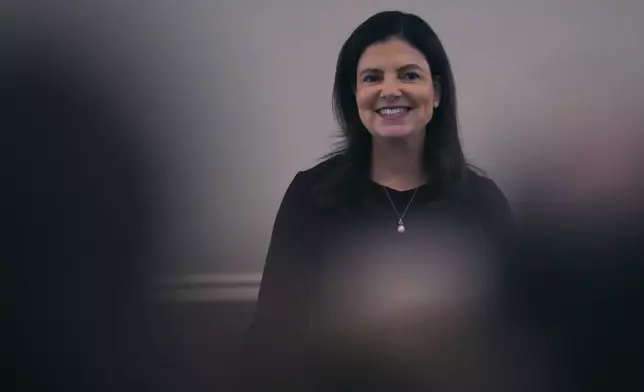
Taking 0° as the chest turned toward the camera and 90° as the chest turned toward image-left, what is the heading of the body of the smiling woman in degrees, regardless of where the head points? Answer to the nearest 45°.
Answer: approximately 0°
